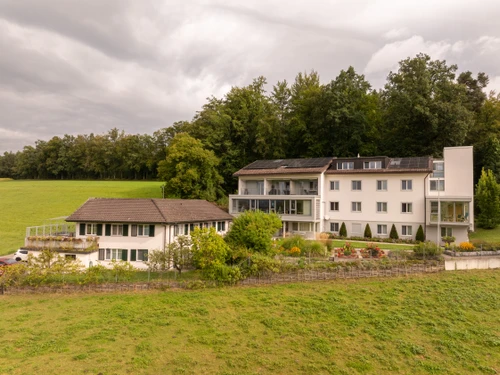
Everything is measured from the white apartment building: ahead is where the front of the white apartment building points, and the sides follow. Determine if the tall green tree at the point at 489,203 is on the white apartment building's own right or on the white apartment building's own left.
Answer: on the white apartment building's own left

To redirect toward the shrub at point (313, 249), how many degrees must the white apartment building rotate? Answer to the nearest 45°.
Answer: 0° — it already faces it

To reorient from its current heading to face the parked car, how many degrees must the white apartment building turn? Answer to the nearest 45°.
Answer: approximately 45° to its right

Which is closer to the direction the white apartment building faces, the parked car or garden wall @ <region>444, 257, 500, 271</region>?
the garden wall

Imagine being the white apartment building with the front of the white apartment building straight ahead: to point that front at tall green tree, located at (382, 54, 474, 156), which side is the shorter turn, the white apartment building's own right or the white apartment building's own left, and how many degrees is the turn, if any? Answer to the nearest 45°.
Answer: approximately 135° to the white apartment building's own left

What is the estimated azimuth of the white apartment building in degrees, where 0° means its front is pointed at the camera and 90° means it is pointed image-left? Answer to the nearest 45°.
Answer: approximately 0°

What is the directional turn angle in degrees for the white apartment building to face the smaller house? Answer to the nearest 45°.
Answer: approximately 45° to its right
